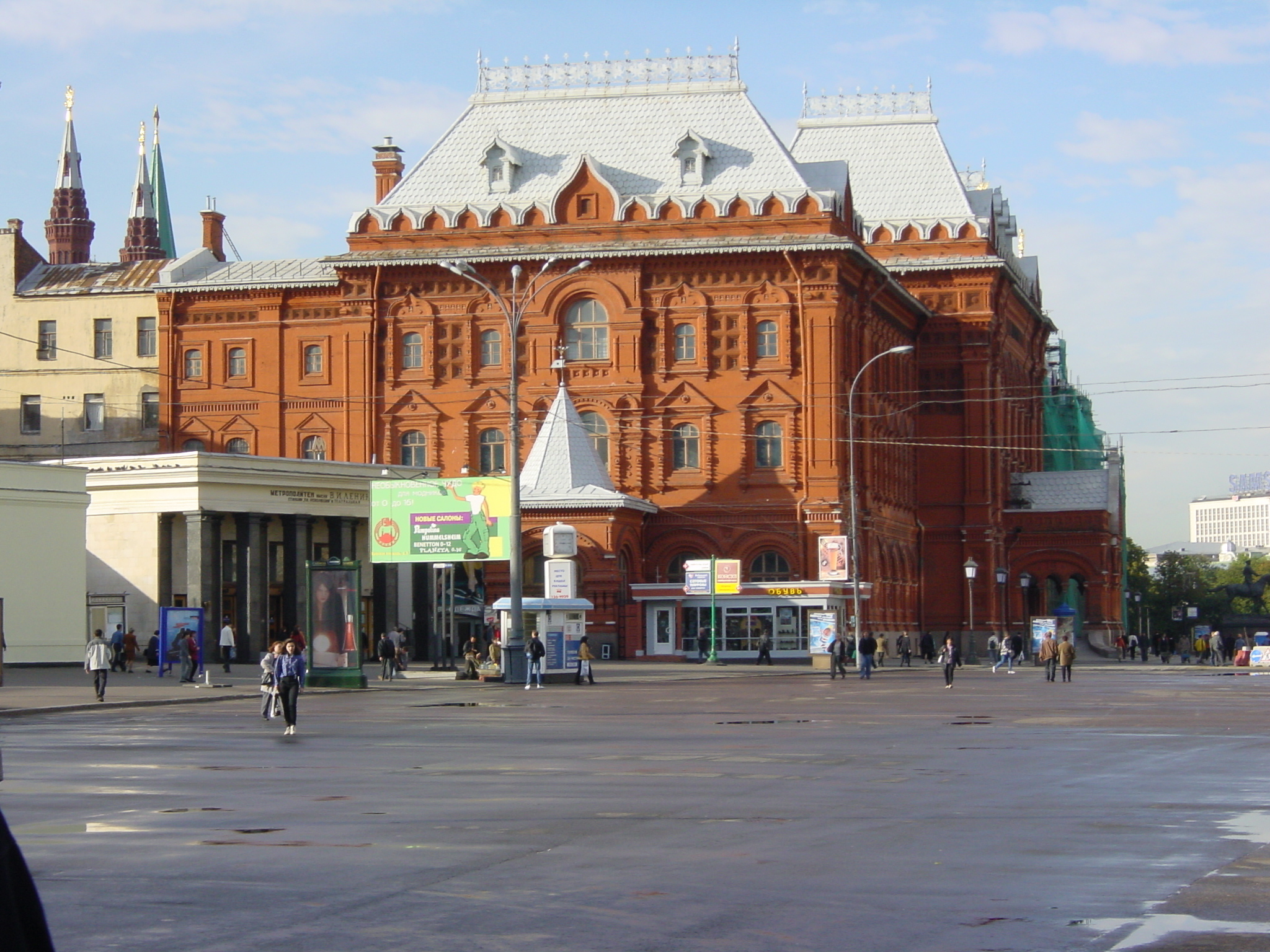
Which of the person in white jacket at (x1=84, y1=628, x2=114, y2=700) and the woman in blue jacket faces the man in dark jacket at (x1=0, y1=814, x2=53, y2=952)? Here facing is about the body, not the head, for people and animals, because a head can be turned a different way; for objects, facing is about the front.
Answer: the woman in blue jacket

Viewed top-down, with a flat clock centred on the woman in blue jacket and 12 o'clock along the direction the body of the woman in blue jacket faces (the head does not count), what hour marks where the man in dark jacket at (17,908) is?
The man in dark jacket is roughly at 12 o'clock from the woman in blue jacket.

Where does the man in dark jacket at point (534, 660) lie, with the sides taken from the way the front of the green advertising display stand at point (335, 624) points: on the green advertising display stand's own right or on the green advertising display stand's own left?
on the green advertising display stand's own left

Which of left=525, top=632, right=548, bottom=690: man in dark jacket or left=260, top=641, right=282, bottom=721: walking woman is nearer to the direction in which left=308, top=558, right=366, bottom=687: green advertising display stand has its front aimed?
the walking woman

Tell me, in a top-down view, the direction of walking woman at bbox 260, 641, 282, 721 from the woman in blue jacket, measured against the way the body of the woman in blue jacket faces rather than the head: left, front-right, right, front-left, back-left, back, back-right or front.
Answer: back

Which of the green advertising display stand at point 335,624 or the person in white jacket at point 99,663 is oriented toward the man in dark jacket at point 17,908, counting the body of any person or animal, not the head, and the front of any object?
the green advertising display stand

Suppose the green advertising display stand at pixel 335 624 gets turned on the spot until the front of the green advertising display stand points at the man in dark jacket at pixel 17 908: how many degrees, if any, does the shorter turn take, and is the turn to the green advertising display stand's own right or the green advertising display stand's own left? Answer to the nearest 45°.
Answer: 0° — it already faces them
